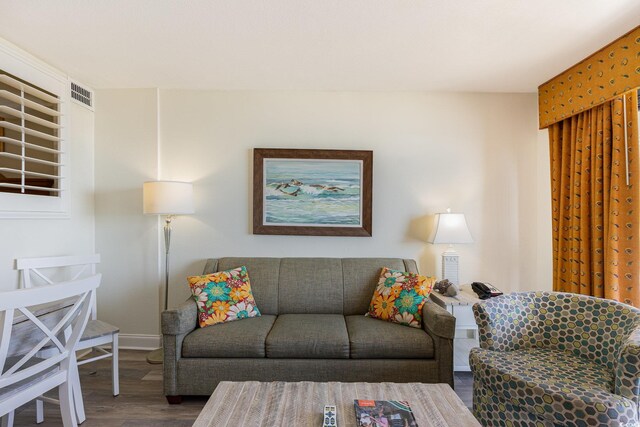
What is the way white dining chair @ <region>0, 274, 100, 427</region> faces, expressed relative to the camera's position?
facing away from the viewer and to the left of the viewer

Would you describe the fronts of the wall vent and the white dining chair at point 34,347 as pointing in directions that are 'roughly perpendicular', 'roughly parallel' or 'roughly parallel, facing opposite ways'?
roughly parallel, facing opposite ways

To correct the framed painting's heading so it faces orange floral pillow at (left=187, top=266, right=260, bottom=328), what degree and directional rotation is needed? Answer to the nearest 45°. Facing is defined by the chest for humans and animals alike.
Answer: approximately 45° to its right

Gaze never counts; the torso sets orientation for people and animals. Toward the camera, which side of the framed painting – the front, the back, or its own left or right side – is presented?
front

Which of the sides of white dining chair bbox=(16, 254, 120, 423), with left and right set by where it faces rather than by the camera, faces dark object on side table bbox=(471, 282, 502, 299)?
front

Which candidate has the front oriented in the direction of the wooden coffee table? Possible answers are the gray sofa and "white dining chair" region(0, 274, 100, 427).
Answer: the gray sofa

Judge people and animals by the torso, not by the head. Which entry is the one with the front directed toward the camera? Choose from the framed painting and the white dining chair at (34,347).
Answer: the framed painting

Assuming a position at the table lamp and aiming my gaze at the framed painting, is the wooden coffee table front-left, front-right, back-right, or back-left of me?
front-left

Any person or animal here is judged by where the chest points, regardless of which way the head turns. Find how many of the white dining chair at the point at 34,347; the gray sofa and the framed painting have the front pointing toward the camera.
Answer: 2

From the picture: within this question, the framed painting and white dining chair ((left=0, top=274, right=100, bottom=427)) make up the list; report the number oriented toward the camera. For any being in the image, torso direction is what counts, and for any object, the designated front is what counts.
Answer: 1

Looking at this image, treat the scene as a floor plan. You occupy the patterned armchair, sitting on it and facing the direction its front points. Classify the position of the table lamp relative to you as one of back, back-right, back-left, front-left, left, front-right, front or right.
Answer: right

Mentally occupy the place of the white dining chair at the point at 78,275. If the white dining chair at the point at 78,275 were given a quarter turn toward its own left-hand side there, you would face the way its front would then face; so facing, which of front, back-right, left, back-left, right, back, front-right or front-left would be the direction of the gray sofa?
front

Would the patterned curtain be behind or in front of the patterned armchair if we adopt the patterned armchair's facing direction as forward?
behind

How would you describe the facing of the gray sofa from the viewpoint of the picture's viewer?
facing the viewer
